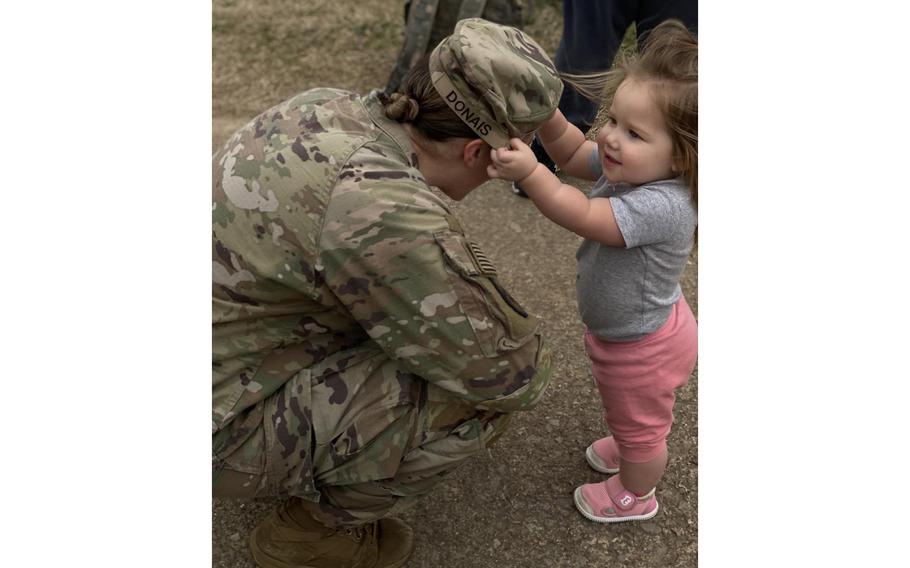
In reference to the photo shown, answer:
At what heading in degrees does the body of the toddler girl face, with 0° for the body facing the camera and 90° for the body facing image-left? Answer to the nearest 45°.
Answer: approximately 90°

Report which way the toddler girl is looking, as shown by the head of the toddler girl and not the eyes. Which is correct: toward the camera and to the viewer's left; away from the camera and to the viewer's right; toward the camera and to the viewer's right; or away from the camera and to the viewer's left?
toward the camera and to the viewer's left
